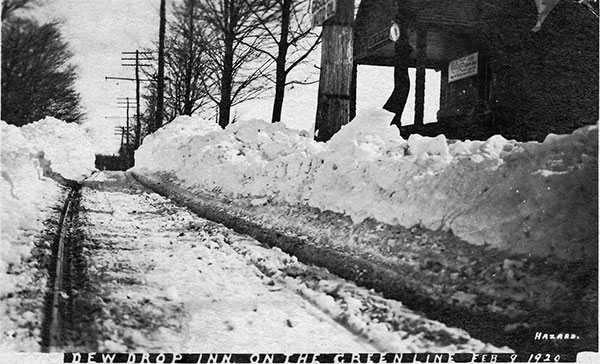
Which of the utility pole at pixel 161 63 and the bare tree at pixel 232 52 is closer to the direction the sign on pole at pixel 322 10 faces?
the utility pole

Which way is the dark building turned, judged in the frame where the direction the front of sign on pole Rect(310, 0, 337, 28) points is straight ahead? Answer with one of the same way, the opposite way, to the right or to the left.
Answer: the same way

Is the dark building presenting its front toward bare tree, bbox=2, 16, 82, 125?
yes

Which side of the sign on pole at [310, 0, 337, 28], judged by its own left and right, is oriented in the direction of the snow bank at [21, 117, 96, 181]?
front

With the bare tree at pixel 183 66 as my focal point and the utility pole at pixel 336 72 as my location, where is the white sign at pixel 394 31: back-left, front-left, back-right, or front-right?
front-right

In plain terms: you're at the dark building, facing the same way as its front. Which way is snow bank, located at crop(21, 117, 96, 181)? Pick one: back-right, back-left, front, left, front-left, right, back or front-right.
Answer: front

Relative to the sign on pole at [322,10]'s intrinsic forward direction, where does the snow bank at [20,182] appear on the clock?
The snow bank is roughly at 12 o'clock from the sign on pole.

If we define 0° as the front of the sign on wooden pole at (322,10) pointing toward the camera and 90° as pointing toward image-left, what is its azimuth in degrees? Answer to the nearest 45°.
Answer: approximately 45°

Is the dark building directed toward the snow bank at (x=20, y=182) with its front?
yes
